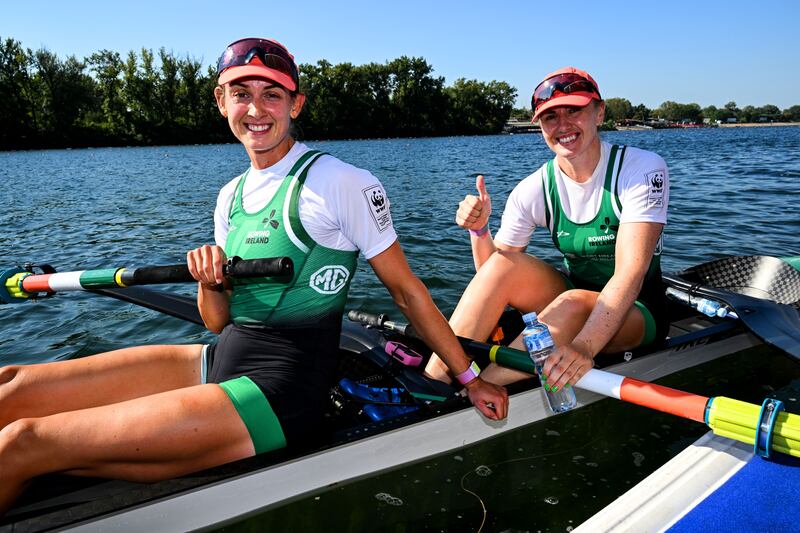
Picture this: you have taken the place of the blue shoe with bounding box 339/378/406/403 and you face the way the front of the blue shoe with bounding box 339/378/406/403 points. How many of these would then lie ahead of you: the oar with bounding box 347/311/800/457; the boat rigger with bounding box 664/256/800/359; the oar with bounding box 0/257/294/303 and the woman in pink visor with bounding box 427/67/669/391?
1

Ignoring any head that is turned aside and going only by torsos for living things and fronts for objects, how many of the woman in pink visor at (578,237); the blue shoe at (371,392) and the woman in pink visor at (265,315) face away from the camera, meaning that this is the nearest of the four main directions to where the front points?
0

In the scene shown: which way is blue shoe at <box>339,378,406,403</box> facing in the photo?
to the viewer's left

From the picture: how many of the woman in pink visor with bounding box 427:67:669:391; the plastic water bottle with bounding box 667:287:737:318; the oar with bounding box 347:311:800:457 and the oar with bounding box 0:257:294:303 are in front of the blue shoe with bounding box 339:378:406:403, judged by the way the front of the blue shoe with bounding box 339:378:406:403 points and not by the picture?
1

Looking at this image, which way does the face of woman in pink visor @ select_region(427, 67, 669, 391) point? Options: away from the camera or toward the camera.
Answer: toward the camera

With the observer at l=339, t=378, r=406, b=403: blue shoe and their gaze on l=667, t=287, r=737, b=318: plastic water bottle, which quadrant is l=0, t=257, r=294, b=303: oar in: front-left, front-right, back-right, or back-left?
back-left

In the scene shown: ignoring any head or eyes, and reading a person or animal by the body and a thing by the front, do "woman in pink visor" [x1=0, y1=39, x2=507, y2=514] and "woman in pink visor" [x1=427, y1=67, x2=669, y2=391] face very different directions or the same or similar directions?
same or similar directions

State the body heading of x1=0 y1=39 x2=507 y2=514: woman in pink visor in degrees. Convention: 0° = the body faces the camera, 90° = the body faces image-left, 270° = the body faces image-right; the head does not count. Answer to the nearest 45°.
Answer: approximately 45°

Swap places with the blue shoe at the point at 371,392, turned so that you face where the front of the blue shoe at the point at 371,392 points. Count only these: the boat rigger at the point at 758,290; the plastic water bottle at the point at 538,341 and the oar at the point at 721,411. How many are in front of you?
0

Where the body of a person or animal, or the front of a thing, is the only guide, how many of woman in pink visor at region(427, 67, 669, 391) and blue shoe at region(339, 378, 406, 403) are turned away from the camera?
0

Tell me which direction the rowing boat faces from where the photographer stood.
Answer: facing away from the viewer and to the right of the viewer

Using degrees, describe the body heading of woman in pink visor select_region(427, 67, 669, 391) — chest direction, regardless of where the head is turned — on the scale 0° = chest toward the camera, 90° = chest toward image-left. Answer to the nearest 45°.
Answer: approximately 45°

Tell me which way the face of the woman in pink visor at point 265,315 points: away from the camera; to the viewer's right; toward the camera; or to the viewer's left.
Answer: toward the camera

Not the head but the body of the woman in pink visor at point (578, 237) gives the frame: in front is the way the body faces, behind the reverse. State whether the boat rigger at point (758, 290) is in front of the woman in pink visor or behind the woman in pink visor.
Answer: behind
